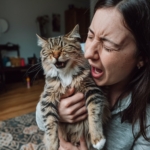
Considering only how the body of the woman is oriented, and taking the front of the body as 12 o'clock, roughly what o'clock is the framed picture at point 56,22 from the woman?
The framed picture is roughly at 4 o'clock from the woman.

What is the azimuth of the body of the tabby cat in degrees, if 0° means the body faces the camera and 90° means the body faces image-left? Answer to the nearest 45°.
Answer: approximately 0°

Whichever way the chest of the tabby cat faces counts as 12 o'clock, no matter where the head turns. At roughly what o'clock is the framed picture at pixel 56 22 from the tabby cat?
The framed picture is roughly at 6 o'clock from the tabby cat.
